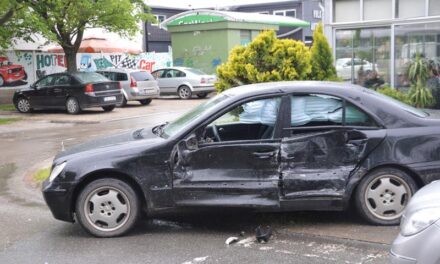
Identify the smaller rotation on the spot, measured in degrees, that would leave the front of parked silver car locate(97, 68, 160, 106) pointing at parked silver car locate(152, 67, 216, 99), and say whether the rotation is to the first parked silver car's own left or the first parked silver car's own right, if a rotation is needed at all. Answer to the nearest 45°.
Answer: approximately 90° to the first parked silver car's own right

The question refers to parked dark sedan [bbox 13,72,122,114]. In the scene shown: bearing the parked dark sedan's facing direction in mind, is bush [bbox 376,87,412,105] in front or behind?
behind

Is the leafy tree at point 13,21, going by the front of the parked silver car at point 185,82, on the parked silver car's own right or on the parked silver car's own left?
on the parked silver car's own left

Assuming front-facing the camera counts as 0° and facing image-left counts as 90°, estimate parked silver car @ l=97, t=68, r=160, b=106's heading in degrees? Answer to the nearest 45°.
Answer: approximately 135°

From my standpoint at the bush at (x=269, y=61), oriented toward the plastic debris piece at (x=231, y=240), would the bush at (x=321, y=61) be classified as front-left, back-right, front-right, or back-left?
back-left

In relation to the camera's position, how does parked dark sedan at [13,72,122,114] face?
facing away from the viewer and to the left of the viewer

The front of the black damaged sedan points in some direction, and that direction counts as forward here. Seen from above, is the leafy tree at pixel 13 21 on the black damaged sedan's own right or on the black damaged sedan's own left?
on the black damaged sedan's own right

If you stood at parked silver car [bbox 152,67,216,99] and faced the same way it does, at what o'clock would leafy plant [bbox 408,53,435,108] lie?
The leafy plant is roughly at 7 o'clock from the parked silver car.

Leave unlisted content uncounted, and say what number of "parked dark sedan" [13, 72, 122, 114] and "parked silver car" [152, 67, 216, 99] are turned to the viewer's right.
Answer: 0

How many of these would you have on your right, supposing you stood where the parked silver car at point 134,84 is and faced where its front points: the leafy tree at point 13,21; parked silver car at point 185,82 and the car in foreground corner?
1

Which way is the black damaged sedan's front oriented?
to the viewer's left

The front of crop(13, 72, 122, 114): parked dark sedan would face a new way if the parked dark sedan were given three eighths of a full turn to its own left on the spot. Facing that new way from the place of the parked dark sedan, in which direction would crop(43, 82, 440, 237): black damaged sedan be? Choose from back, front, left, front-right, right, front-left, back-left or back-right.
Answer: front
